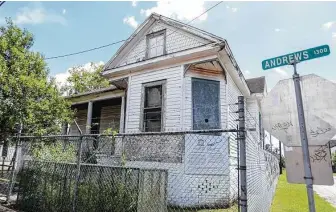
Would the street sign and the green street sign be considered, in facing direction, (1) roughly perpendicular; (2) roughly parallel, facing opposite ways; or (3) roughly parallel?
roughly parallel, facing opposite ways

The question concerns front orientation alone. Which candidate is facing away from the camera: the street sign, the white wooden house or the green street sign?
the street sign

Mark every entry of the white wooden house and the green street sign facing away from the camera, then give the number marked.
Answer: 0

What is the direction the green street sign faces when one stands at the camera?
facing the viewer

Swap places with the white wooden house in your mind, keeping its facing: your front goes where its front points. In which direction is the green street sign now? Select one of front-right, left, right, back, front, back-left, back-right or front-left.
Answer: front-left

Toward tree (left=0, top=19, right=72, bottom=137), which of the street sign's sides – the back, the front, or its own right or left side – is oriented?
left

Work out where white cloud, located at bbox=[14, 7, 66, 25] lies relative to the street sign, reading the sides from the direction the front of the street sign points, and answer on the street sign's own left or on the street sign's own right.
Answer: on the street sign's own left

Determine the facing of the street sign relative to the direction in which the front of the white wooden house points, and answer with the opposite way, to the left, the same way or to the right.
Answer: the opposite way

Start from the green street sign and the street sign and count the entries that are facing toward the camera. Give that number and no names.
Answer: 1

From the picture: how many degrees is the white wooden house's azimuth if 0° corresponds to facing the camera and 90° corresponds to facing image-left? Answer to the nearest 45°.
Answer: approximately 45°

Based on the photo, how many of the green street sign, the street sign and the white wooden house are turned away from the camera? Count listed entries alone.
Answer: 1

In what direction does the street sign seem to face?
away from the camera

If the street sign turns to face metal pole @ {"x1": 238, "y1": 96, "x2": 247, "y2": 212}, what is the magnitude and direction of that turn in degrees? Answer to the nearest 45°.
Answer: approximately 45° to its left

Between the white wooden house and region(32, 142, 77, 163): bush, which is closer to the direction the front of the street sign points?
the white wooden house

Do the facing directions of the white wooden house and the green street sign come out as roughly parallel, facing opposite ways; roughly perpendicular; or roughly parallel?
roughly parallel

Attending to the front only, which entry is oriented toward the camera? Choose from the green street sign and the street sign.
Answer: the green street sign
